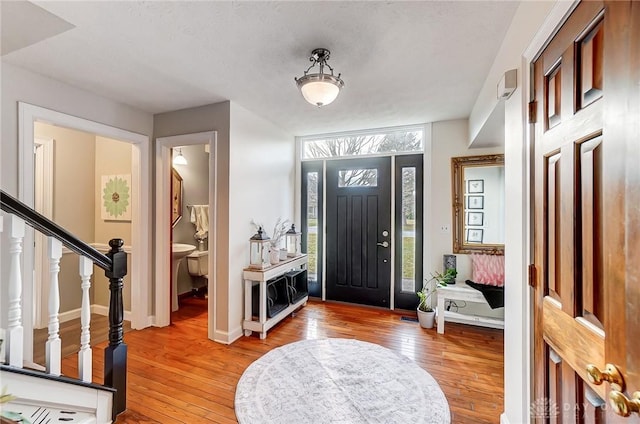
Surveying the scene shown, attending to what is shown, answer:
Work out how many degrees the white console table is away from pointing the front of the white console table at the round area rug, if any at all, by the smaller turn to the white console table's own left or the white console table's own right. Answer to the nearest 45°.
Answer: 0° — it already faces it

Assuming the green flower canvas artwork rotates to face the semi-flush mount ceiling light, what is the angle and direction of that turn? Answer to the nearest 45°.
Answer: approximately 45° to its left

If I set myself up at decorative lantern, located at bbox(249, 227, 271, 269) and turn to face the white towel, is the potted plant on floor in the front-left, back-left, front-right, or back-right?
back-right

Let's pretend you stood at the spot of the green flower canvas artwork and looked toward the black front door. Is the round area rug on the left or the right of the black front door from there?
right

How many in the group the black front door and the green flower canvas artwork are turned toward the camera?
2

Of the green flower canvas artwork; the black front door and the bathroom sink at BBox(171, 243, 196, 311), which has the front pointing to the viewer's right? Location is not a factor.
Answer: the bathroom sink

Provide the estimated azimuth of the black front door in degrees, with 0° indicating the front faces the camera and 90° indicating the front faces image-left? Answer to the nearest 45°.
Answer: approximately 0°

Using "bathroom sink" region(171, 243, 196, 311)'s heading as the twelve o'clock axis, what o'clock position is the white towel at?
The white towel is roughly at 10 o'clock from the bathroom sink.

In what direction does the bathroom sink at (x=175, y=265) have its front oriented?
to the viewer's right
